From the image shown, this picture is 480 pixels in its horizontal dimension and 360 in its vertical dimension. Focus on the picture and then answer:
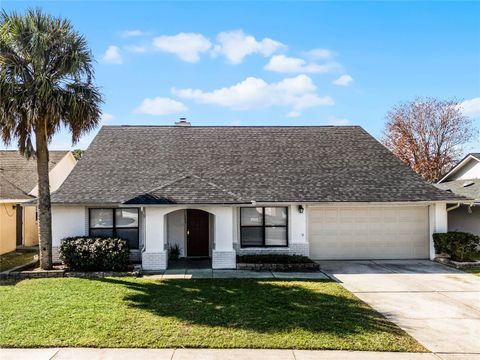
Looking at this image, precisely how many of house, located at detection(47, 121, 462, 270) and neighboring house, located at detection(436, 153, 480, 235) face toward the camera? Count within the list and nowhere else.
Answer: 2

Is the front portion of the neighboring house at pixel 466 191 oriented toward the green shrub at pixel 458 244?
yes

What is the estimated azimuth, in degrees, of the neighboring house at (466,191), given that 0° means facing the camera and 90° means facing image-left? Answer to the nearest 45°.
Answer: approximately 0°

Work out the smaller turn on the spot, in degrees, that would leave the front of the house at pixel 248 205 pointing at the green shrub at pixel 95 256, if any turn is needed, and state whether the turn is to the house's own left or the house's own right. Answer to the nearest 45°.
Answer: approximately 45° to the house's own right

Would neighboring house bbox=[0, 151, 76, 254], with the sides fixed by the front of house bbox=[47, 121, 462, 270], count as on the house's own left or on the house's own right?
on the house's own right

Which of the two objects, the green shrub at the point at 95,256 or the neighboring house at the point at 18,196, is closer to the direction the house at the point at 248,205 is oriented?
the green shrub
